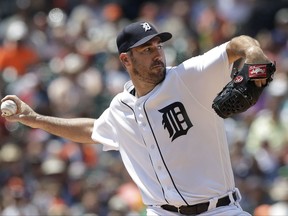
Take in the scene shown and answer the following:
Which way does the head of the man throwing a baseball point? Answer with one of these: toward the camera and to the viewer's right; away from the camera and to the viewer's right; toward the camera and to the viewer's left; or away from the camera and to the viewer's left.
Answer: toward the camera and to the viewer's right

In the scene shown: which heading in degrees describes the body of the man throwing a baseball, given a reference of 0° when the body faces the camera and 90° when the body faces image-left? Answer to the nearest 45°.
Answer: approximately 0°

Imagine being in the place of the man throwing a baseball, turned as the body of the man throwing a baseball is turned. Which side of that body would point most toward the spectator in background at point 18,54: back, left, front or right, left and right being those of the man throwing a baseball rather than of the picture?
back
